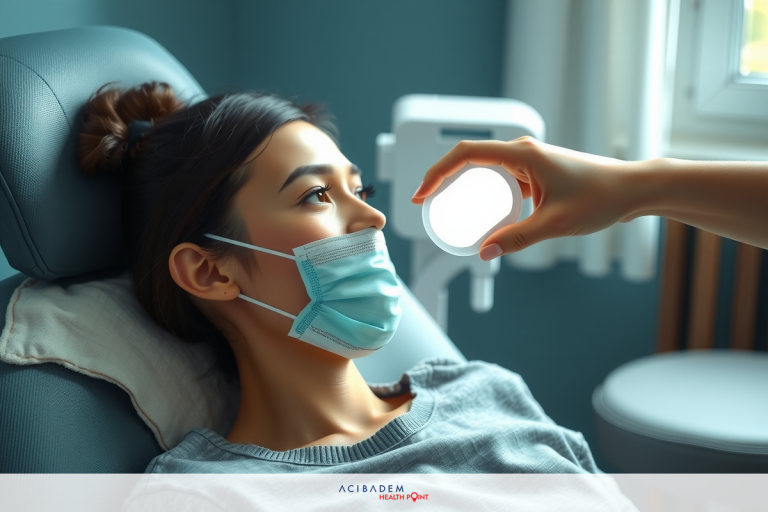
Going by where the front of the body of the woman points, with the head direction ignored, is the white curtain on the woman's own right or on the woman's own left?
on the woman's own left

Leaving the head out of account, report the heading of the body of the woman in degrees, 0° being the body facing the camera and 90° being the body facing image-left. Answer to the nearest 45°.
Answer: approximately 315°

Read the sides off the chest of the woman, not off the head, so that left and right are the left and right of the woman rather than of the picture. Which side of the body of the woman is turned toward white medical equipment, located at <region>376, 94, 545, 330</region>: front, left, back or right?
left
